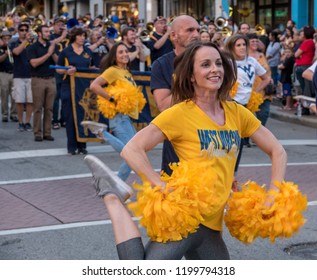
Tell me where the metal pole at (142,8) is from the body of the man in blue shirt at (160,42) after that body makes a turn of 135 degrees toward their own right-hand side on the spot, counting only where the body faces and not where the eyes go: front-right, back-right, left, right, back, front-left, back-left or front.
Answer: right

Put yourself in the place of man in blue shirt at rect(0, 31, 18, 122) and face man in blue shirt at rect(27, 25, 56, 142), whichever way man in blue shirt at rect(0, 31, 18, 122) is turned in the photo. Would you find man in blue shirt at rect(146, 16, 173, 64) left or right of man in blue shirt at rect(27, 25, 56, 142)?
left

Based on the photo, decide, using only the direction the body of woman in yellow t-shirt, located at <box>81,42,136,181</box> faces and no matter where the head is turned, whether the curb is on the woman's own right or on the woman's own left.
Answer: on the woman's own left

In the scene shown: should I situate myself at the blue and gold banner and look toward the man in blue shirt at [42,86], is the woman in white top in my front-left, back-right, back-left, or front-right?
back-right

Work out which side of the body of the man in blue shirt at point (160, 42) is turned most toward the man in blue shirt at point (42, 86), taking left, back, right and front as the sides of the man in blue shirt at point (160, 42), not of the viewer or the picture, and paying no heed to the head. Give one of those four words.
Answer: right

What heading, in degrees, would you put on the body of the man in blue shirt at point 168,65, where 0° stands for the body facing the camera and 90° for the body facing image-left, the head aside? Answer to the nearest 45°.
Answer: approximately 315°

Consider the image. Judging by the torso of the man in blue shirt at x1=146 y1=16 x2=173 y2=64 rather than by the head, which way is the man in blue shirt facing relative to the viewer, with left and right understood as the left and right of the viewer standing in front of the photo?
facing the viewer and to the right of the viewer

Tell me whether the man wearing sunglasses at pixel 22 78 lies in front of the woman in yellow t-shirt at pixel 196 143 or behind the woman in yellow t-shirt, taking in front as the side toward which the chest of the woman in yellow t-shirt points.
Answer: behind

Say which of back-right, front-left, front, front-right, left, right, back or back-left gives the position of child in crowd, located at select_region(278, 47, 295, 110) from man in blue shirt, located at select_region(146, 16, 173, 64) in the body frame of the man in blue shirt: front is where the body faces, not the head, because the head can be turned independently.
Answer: left
